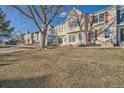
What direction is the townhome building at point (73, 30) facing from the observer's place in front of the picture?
facing the viewer and to the left of the viewer

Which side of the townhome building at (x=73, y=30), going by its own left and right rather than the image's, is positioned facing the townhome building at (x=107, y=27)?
left

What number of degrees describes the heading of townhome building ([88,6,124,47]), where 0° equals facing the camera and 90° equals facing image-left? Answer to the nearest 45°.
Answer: approximately 45°

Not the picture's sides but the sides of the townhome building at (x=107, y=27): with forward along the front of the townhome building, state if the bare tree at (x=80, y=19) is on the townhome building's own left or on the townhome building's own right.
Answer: on the townhome building's own right

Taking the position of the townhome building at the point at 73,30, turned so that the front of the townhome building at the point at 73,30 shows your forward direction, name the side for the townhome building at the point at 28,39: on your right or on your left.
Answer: on your right

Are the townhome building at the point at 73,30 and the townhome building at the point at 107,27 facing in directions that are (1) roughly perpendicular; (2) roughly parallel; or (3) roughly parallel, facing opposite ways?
roughly parallel

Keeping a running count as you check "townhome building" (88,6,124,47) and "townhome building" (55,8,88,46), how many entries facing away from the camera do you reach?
0
